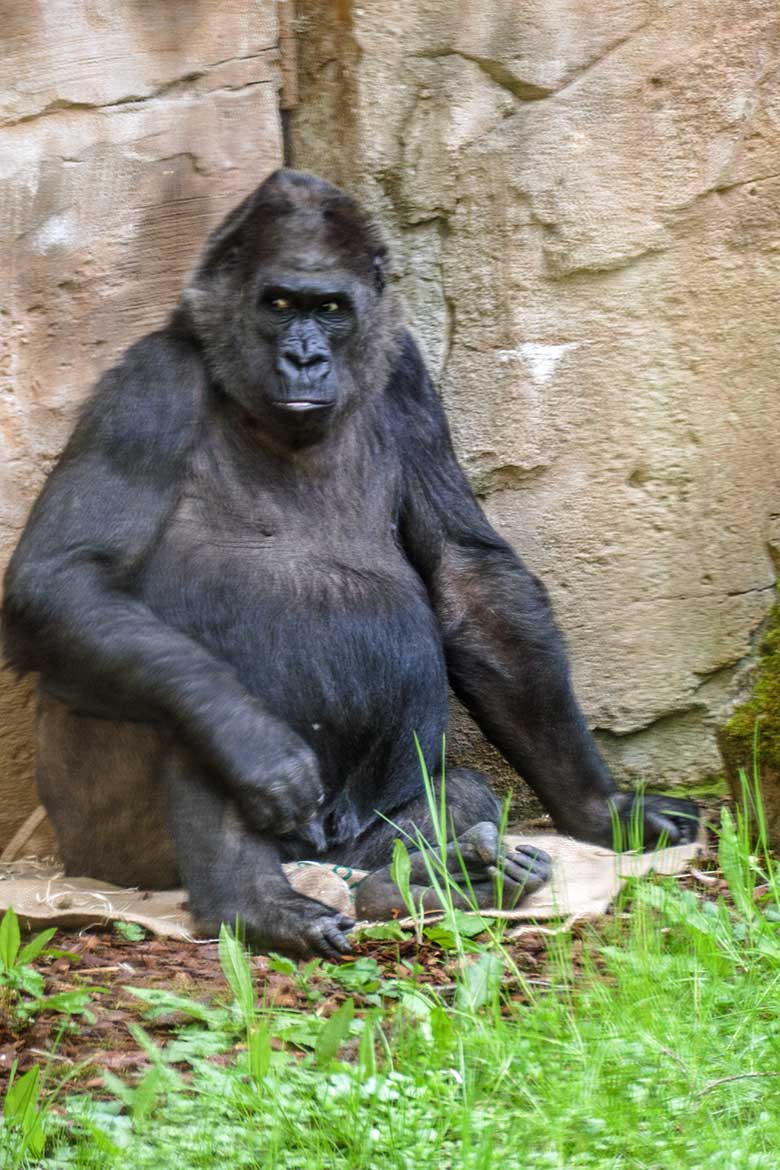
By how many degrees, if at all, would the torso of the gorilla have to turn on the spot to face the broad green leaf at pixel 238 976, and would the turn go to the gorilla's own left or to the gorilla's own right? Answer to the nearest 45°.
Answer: approximately 45° to the gorilla's own right

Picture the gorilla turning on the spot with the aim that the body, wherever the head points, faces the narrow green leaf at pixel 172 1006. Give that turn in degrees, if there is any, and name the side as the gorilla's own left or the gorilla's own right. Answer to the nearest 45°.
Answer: approximately 45° to the gorilla's own right

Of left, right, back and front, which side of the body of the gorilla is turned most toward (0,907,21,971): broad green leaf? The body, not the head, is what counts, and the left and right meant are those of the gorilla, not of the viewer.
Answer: right

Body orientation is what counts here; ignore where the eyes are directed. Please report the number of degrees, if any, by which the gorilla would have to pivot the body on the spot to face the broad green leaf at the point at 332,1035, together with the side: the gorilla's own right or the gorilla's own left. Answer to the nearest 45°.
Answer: approximately 45° to the gorilla's own right

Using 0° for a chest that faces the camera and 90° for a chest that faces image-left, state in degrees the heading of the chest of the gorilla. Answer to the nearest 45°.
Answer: approximately 315°
